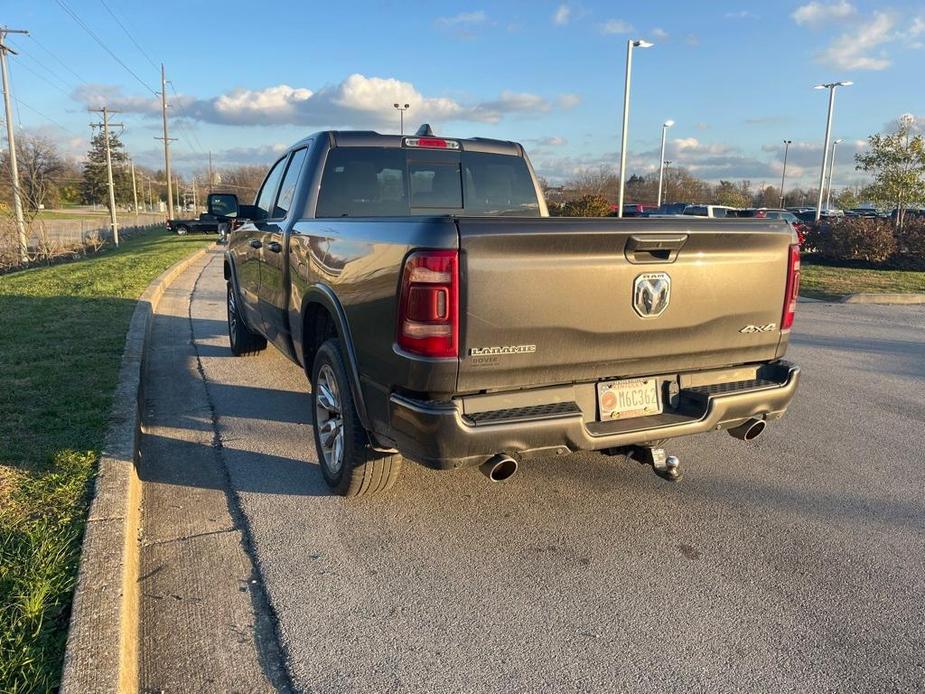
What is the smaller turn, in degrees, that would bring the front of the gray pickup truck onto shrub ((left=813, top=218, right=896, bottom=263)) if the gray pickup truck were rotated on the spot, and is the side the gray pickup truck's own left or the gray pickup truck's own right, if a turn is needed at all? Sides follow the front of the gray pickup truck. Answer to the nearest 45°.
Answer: approximately 90° to the gray pickup truck's own right

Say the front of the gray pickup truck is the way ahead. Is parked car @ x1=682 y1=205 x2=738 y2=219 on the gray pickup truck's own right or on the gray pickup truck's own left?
on the gray pickup truck's own right

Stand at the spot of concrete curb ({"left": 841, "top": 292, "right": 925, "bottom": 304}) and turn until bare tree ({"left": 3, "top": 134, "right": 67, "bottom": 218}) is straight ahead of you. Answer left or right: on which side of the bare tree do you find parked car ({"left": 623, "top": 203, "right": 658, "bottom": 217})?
right

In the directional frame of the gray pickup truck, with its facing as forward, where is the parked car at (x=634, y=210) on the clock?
The parked car is roughly at 2 o'clock from the gray pickup truck.

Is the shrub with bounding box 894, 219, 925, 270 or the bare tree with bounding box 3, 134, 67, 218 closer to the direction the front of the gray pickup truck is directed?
the bare tree

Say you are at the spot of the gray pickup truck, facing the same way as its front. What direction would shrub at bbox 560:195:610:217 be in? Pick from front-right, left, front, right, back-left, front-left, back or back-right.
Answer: front-right

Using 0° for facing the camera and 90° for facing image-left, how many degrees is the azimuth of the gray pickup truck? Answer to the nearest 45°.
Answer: approximately 135°

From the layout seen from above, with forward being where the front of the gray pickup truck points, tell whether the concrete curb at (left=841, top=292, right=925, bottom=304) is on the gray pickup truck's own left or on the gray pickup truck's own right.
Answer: on the gray pickup truck's own right

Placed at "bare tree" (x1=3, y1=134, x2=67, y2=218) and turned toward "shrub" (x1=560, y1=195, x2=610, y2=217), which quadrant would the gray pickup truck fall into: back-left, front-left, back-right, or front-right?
front-right

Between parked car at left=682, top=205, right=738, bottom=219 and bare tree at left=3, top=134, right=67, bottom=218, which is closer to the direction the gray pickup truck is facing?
the bare tree

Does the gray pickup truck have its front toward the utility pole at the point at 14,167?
yes

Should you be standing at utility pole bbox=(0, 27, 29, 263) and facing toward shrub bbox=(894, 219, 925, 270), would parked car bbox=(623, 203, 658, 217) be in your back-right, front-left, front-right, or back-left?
front-left
